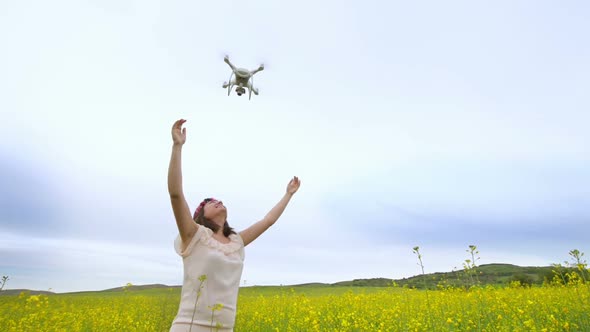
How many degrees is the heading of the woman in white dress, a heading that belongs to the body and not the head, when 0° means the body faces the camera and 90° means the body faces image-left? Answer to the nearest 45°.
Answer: approximately 315°
